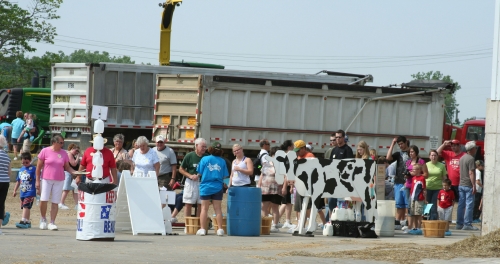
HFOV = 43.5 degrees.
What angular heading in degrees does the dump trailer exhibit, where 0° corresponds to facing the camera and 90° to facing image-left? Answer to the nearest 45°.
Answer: approximately 225°

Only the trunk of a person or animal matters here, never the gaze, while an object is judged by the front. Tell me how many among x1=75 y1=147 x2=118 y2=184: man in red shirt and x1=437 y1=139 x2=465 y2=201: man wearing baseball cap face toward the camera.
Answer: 2

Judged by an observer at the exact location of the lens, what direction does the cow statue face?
facing to the left of the viewer

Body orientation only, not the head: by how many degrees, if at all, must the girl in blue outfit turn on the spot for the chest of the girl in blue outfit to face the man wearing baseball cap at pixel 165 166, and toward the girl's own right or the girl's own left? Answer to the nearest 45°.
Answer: approximately 45° to the girl's own left

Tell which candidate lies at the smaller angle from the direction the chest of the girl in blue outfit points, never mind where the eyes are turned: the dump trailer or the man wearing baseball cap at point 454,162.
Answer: the dump trailer

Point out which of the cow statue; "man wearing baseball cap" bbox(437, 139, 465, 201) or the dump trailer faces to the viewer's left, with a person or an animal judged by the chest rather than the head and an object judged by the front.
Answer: the cow statue

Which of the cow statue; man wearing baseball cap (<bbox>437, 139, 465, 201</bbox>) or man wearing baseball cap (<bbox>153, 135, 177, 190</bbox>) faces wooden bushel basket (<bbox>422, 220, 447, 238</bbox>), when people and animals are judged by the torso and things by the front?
man wearing baseball cap (<bbox>437, 139, 465, 201</bbox>)

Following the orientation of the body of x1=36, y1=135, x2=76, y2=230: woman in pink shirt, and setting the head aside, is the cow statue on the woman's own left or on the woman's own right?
on the woman's own left

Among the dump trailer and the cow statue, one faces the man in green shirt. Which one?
the cow statue
